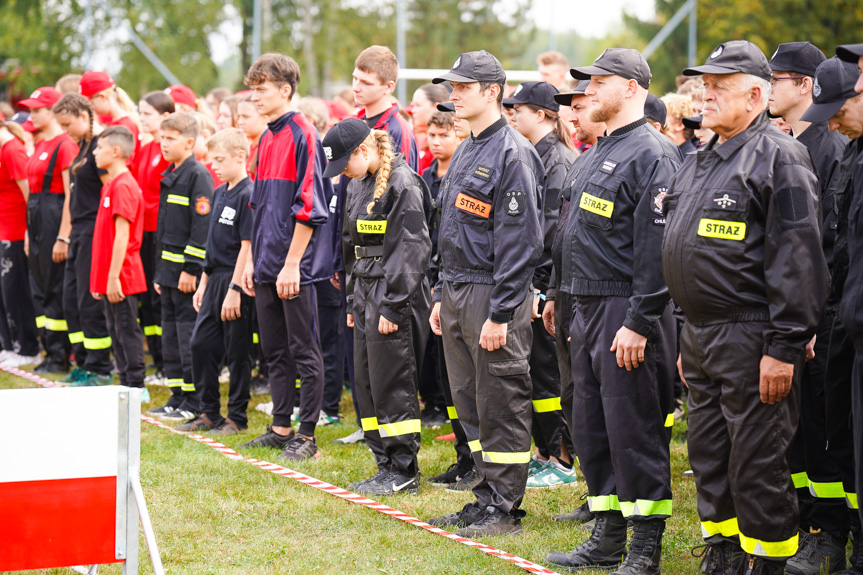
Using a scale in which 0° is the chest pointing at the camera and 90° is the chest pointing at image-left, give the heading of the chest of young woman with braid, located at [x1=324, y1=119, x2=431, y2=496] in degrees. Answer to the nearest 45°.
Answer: approximately 45°

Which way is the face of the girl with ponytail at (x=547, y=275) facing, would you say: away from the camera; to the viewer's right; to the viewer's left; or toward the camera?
to the viewer's left

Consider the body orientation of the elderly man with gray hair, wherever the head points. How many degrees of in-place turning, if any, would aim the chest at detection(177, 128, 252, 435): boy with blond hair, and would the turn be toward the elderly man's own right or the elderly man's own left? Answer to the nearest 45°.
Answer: approximately 90° to the elderly man's own right

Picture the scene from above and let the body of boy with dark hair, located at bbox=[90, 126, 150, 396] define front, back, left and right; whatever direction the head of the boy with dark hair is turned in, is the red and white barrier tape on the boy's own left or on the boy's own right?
on the boy's own left

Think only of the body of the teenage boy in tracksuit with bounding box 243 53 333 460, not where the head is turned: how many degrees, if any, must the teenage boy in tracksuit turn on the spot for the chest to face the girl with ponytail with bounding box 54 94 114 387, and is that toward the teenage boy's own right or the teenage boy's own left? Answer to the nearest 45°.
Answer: approximately 90° to the teenage boy's own right

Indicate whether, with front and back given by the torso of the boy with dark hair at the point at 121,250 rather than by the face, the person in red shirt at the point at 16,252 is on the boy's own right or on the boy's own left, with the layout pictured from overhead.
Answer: on the boy's own right

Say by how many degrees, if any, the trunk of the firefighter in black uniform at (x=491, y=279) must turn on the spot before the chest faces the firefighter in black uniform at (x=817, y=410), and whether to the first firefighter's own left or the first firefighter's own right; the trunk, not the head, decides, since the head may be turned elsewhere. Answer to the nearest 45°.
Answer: approximately 135° to the first firefighter's own left

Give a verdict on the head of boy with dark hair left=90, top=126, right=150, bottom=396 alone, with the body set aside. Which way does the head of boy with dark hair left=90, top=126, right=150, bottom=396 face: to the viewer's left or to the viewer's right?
to the viewer's left

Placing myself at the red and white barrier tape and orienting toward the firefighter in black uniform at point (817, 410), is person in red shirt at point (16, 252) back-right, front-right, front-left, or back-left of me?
back-left

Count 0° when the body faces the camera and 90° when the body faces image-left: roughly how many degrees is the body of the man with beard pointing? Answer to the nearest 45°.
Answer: approximately 45°

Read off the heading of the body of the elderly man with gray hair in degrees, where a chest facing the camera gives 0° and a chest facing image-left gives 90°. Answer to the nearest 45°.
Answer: approximately 45°

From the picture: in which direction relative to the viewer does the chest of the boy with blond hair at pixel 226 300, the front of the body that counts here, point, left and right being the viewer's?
facing the viewer and to the left of the viewer

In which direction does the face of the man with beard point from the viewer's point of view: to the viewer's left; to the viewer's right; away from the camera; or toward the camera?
to the viewer's left

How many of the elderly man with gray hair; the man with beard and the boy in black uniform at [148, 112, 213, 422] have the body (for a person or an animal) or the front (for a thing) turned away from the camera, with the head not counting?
0

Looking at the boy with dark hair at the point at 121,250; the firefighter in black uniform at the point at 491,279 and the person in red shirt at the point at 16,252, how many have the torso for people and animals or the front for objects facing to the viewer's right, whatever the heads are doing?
0

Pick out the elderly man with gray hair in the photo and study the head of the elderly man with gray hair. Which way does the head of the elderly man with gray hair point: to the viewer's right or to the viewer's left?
to the viewer's left

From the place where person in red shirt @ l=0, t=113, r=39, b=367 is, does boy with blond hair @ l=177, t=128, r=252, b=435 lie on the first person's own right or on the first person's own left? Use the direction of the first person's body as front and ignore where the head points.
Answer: on the first person's own left

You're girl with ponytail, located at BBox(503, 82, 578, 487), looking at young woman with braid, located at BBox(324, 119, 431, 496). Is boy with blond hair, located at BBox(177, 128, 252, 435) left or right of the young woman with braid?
right

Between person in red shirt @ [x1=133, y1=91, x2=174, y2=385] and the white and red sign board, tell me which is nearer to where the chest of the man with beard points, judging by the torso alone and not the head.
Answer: the white and red sign board
